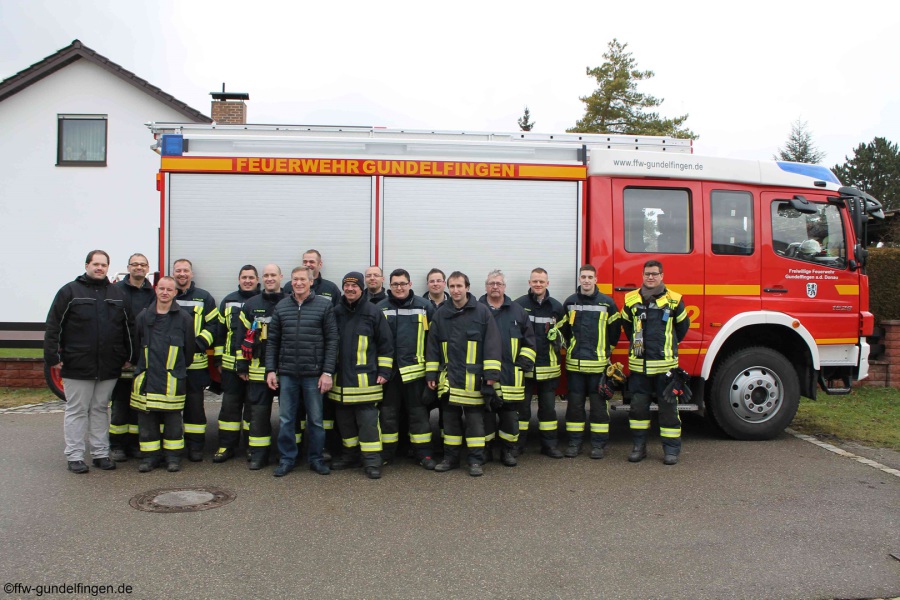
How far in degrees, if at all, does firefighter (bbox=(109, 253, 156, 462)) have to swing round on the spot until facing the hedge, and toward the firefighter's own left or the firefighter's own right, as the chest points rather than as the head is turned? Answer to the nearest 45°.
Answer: approximately 90° to the firefighter's own left

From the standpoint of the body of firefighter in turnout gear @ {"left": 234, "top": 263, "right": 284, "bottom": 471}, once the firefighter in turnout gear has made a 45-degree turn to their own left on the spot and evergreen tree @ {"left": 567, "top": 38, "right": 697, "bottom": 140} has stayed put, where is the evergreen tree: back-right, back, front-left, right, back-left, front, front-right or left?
left

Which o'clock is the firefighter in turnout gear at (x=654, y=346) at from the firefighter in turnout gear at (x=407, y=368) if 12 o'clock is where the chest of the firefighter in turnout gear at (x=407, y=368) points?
the firefighter in turnout gear at (x=654, y=346) is roughly at 9 o'clock from the firefighter in turnout gear at (x=407, y=368).

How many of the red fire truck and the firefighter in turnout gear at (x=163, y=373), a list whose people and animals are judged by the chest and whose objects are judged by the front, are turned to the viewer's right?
1

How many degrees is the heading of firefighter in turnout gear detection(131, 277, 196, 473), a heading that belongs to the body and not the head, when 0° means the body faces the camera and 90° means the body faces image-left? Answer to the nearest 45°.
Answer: approximately 0°

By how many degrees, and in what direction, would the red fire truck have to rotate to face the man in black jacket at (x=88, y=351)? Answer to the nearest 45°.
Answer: approximately 180°

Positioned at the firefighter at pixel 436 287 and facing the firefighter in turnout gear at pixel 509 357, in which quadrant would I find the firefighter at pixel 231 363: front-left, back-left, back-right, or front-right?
back-right

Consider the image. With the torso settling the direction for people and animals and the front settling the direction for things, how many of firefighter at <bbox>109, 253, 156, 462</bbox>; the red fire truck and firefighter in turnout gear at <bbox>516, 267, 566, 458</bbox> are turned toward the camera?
2

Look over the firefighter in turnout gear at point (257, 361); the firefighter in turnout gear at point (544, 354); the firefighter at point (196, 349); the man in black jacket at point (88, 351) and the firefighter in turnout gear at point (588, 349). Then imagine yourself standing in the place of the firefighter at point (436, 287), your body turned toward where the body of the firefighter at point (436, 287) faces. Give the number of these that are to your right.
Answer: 3

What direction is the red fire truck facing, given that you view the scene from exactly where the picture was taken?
facing to the right of the viewer
